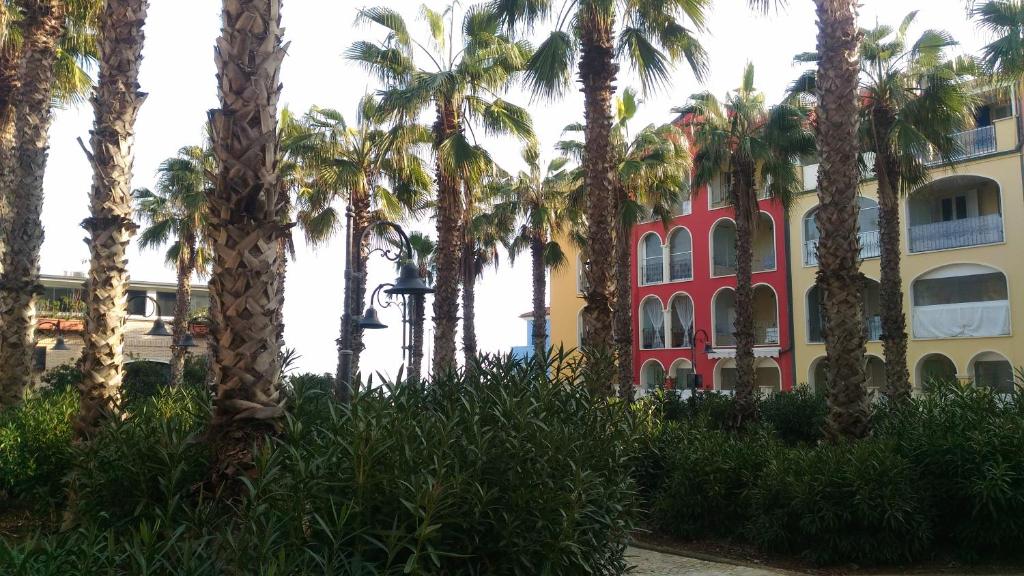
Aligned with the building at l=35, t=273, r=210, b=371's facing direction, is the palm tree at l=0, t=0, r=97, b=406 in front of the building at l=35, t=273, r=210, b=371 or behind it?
in front

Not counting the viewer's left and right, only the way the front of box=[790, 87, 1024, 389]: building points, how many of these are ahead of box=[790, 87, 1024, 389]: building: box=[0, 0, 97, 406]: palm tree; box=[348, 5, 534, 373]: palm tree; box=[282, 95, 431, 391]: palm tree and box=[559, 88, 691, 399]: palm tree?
4

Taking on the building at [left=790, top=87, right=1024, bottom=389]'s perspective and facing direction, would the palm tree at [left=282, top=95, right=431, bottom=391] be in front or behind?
in front

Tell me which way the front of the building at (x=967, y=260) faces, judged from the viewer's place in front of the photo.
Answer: facing the viewer and to the left of the viewer

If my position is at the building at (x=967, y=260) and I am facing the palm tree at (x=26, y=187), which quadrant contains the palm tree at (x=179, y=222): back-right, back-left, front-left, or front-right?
front-right

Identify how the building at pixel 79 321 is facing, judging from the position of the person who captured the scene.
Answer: facing the viewer and to the right of the viewer

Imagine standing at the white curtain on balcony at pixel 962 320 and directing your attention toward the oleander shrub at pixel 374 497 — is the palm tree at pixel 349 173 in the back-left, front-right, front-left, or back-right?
front-right

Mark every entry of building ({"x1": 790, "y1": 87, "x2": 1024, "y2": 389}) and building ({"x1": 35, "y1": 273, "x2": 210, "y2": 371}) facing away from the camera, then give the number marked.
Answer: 0

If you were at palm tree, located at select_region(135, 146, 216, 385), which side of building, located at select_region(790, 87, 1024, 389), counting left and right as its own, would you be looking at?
front

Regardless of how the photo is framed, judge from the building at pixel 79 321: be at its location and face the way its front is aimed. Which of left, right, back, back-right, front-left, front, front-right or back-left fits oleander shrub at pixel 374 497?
front-right

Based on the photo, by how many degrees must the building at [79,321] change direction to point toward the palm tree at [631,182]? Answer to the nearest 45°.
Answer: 0° — it already faces it
